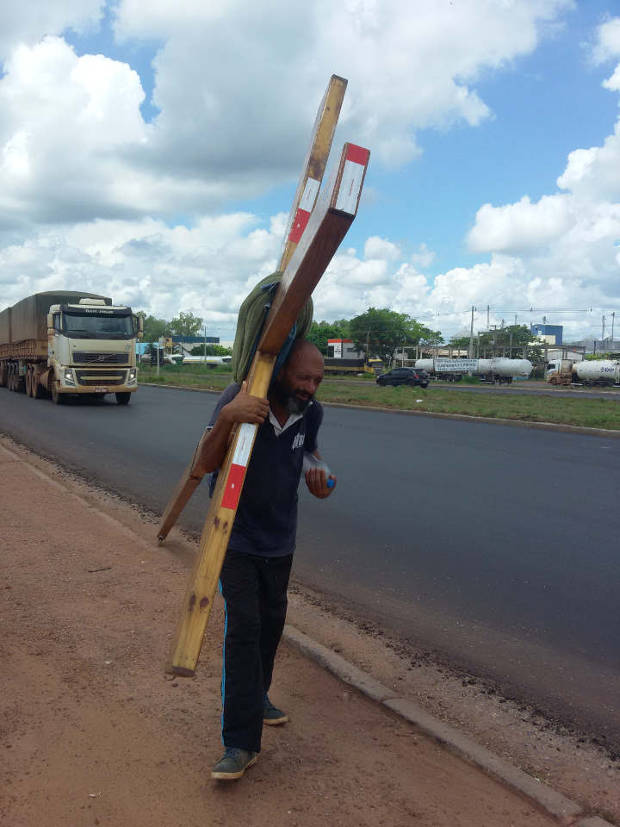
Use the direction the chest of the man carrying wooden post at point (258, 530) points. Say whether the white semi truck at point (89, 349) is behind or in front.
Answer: behind

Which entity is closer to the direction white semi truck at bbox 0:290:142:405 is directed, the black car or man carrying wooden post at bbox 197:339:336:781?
the man carrying wooden post

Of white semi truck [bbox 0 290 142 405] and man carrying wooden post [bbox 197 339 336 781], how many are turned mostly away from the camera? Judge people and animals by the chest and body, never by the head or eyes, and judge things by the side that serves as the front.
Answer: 0

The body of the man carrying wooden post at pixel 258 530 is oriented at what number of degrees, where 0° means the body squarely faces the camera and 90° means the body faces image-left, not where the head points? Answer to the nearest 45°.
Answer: approximately 315°

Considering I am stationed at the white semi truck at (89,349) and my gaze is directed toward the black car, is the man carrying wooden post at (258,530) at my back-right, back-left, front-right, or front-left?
back-right

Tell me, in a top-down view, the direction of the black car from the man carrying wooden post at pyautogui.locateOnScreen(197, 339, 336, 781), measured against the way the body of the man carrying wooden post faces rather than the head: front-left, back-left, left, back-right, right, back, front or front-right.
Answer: back-left

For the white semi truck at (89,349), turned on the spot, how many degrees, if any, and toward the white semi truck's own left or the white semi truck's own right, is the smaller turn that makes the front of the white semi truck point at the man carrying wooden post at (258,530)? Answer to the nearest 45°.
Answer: approximately 45° to the white semi truck's own right

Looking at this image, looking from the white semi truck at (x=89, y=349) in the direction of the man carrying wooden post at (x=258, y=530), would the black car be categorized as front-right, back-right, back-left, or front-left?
back-left

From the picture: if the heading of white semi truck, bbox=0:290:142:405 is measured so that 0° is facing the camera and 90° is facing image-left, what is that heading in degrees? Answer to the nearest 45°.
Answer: approximately 315°

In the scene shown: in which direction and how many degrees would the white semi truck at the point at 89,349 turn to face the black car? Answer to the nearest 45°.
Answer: approximately 90° to its left
